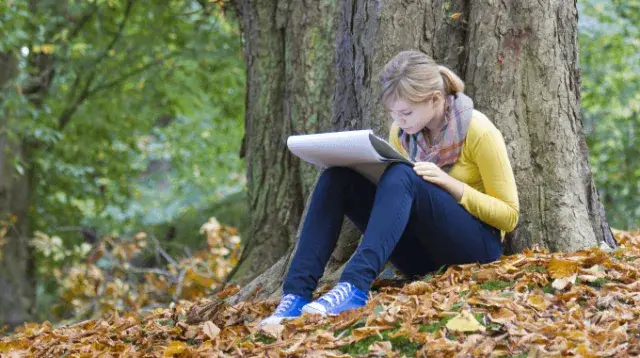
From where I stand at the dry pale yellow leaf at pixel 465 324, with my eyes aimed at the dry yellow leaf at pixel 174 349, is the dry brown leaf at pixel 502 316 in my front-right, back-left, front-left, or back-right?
back-right

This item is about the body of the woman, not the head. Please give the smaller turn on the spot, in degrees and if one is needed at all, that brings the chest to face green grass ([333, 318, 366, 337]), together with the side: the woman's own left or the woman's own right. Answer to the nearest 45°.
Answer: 0° — they already face it

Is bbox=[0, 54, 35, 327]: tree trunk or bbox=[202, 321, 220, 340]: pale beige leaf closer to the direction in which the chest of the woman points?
the pale beige leaf

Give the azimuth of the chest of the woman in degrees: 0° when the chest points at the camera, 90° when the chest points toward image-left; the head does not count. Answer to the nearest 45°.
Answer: approximately 45°

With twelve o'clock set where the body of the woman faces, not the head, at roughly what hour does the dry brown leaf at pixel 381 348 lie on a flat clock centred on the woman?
The dry brown leaf is roughly at 11 o'clock from the woman.

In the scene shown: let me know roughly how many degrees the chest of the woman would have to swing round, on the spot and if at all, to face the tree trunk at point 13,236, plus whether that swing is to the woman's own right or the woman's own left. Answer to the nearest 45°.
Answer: approximately 90° to the woman's own right

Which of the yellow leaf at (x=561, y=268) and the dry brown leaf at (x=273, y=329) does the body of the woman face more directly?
the dry brown leaf

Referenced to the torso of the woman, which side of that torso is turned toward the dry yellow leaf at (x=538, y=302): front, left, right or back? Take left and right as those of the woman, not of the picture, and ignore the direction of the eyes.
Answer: left

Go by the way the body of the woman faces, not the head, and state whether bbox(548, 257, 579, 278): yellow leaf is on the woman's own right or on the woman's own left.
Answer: on the woman's own left
